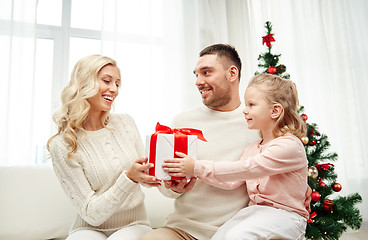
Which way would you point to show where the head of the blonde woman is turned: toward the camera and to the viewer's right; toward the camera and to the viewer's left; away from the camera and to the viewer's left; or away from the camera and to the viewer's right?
toward the camera and to the viewer's right

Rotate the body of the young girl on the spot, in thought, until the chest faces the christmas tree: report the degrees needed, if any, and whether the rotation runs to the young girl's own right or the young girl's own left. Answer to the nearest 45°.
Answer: approximately 135° to the young girl's own right

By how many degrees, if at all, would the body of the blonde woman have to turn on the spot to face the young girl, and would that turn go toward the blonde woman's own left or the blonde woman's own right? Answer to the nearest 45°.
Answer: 0° — they already face them

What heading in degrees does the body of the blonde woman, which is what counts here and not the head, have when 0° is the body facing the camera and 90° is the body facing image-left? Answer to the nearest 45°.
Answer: approximately 315°

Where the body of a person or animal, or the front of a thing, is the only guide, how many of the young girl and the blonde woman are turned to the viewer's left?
1

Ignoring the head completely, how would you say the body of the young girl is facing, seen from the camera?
to the viewer's left

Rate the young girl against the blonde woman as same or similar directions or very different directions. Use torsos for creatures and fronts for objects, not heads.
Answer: very different directions
